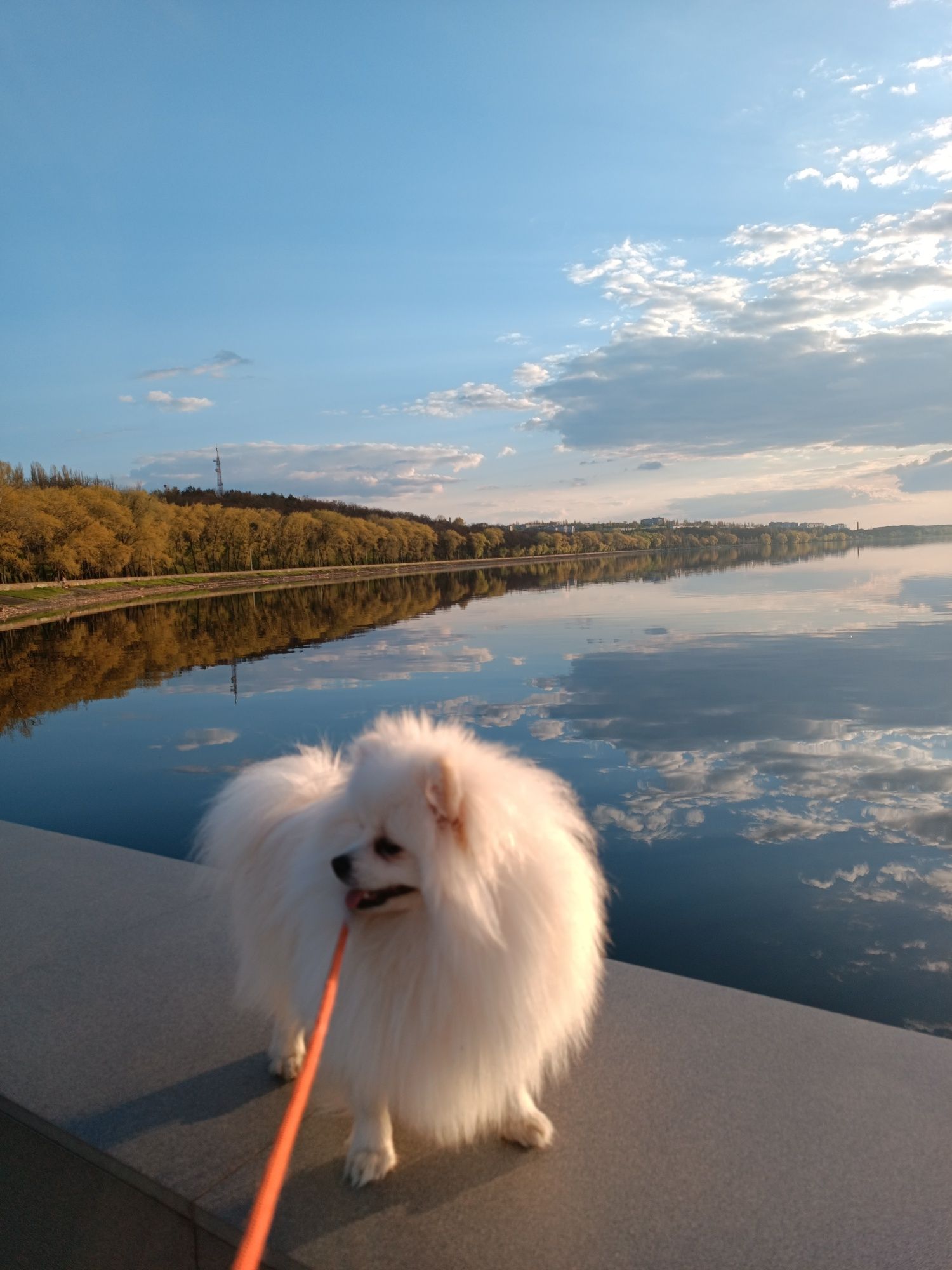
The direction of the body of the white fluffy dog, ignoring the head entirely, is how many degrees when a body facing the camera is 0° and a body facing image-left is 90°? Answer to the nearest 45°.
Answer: approximately 315°
